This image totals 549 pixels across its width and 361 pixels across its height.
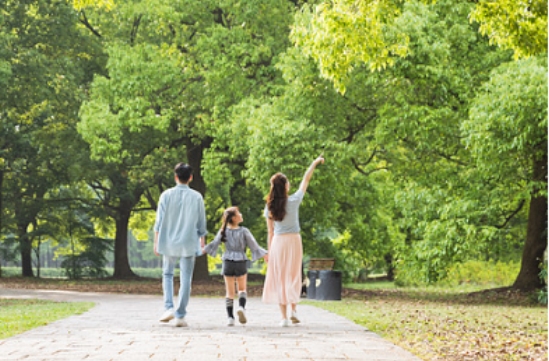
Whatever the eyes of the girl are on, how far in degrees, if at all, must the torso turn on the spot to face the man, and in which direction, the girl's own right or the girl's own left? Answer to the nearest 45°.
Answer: approximately 135° to the girl's own left

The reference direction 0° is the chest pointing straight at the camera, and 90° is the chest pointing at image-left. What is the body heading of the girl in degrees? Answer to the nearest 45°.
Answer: approximately 180°

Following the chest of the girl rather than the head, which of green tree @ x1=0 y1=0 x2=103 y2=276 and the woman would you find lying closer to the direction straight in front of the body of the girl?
the green tree

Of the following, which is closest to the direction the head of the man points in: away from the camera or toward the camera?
away from the camera

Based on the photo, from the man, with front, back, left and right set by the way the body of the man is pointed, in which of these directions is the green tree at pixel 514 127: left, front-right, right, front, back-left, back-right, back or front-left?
front-right

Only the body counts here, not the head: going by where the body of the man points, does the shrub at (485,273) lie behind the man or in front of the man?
in front

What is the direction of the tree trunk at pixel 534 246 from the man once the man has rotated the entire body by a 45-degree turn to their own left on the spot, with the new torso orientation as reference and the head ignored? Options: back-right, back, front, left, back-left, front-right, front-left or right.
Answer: right

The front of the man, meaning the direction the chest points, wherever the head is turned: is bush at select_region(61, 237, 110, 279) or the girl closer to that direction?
the bush

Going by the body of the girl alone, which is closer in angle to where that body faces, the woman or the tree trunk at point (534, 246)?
the tree trunk

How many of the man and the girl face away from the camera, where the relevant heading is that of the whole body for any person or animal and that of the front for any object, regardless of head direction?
2

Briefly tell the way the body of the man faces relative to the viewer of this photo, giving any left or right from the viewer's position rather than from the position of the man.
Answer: facing away from the viewer

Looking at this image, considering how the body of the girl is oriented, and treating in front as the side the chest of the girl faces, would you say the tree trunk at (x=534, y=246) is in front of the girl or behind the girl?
in front

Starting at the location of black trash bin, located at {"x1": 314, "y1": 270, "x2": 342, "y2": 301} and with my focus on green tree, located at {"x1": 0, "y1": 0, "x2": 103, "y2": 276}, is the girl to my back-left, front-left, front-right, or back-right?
back-left
